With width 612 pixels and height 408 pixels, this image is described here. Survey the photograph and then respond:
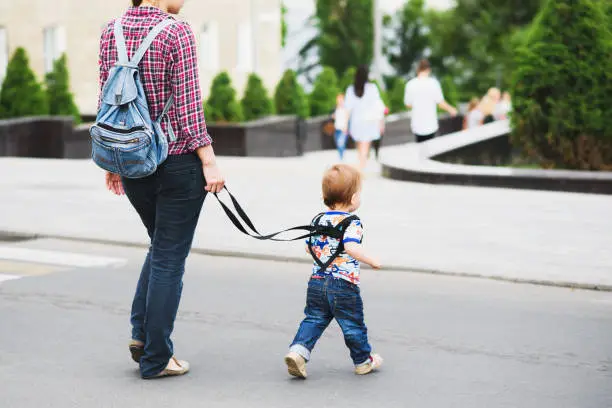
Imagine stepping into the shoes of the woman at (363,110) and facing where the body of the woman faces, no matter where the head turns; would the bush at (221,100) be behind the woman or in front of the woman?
in front

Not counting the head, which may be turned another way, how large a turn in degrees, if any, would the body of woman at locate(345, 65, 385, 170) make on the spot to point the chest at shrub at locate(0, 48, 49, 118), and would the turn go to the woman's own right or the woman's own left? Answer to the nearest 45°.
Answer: approximately 45° to the woman's own left

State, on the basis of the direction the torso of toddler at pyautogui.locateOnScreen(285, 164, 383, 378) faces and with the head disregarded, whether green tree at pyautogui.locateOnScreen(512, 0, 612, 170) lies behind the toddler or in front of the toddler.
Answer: in front

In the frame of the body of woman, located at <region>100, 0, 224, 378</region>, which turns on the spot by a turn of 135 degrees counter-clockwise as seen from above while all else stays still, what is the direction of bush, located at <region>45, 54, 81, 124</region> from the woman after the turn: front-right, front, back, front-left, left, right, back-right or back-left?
right

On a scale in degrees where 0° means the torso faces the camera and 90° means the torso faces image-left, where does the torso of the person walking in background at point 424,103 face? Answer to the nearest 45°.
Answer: approximately 180°

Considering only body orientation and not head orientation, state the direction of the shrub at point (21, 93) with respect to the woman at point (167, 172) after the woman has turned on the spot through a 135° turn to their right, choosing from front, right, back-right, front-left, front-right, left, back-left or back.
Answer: back

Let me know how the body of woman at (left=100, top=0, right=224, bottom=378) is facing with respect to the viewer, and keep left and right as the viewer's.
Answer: facing away from the viewer and to the right of the viewer

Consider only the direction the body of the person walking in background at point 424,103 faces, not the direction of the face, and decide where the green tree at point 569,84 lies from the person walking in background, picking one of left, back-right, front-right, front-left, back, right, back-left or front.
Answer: back-right

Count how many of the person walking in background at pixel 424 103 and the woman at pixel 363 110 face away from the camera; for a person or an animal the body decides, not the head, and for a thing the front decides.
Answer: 2

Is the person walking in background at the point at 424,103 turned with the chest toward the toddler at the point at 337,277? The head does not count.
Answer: no

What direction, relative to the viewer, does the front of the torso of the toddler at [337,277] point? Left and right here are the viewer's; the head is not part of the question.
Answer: facing away from the viewer and to the right of the viewer

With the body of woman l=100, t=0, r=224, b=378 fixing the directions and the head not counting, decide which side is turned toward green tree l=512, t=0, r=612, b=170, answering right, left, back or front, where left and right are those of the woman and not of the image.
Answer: front

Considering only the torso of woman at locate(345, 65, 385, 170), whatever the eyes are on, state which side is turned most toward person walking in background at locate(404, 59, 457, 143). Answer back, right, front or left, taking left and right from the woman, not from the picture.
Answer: right

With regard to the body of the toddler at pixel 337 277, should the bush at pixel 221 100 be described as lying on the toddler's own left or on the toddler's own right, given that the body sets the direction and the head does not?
on the toddler's own left

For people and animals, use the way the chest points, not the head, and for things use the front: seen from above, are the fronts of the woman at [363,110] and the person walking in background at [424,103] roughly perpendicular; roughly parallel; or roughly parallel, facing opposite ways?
roughly parallel

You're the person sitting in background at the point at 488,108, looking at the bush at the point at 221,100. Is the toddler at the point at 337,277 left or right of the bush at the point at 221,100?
left

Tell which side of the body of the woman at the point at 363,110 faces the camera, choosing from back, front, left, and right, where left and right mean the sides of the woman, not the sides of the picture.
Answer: back
